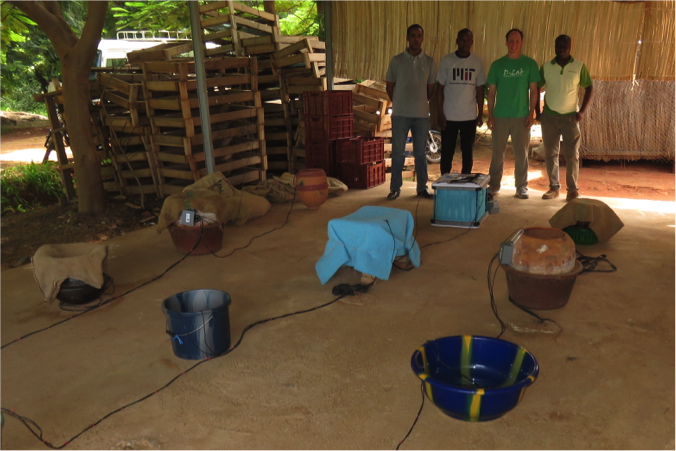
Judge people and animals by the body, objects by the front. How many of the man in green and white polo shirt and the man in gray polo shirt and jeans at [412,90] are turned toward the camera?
2

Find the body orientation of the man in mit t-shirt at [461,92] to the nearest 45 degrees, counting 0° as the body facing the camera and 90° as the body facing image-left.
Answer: approximately 0°

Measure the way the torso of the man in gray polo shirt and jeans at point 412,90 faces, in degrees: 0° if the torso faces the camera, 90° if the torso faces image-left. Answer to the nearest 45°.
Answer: approximately 0°

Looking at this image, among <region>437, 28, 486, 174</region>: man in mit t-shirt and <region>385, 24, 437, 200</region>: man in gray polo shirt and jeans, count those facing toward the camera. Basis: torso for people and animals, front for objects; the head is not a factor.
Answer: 2

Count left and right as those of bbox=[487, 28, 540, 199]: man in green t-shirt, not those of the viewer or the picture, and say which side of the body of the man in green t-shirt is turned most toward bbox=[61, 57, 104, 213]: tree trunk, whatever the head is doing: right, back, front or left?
right

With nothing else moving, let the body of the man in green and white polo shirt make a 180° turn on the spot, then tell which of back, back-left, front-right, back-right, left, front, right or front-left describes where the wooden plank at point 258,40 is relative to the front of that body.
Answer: left

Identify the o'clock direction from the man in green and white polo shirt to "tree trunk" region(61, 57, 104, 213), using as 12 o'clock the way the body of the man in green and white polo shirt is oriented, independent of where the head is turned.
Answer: The tree trunk is roughly at 2 o'clock from the man in green and white polo shirt.
